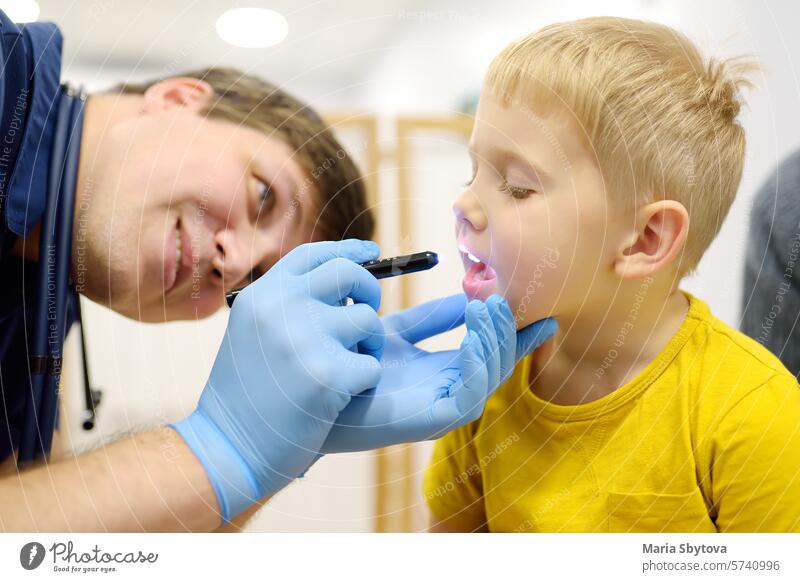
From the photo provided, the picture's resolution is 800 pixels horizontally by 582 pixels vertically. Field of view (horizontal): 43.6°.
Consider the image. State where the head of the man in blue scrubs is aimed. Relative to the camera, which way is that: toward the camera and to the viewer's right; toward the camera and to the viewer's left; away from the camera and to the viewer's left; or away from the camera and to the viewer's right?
toward the camera and to the viewer's right

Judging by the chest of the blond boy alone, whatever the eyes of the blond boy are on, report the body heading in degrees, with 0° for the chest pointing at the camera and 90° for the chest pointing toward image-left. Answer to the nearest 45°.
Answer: approximately 45°

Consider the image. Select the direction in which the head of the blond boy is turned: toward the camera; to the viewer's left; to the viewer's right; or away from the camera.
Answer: to the viewer's left
